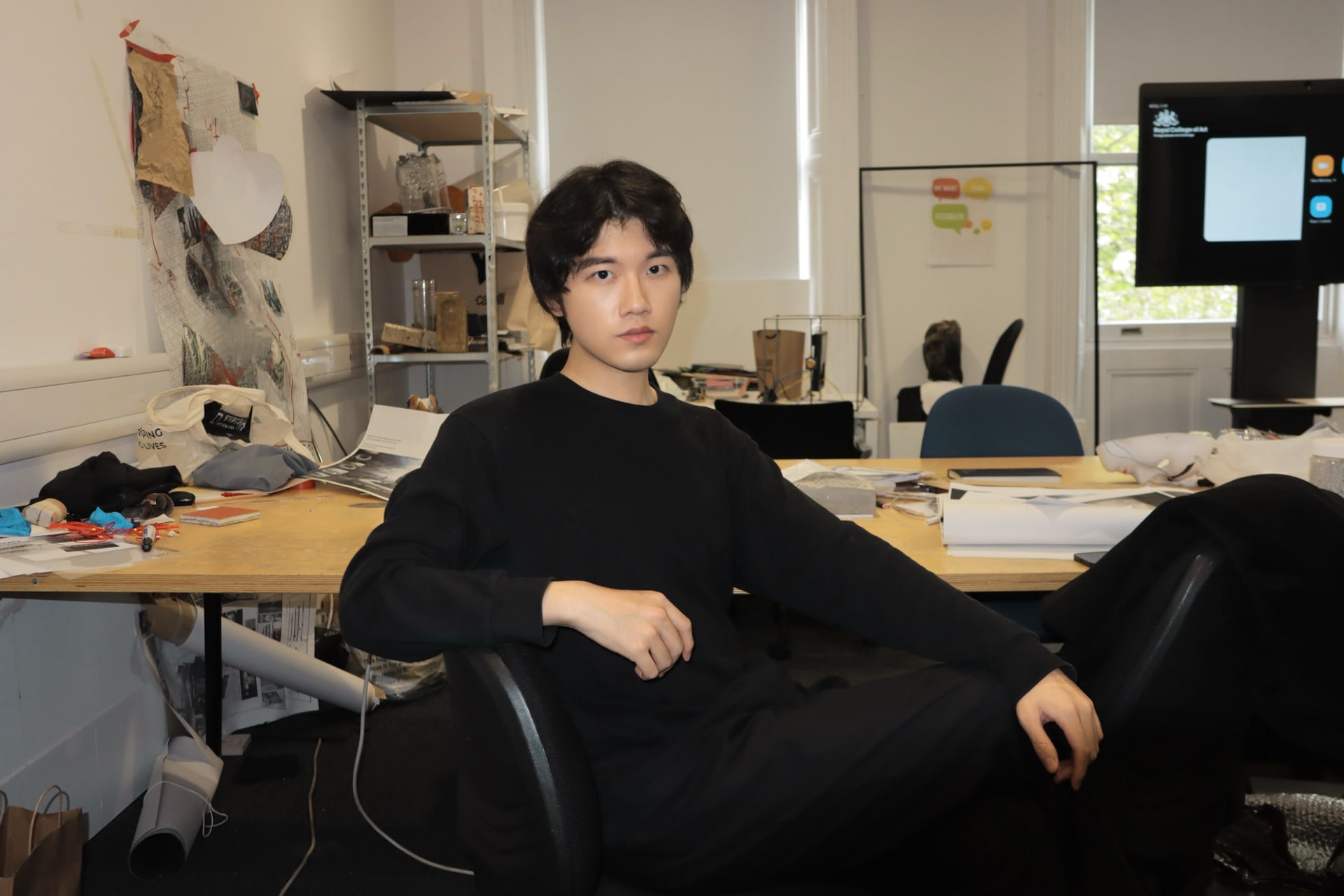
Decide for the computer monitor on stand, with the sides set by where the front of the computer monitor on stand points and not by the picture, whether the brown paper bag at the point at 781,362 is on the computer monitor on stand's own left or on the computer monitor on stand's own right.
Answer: on the computer monitor on stand's own right

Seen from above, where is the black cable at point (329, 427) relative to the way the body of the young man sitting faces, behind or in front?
behind

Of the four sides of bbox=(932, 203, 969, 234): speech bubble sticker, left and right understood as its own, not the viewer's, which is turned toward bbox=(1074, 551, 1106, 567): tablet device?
front

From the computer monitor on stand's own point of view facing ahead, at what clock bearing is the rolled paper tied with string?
The rolled paper tied with string is roughly at 1 o'clock from the computer monitor on stand.

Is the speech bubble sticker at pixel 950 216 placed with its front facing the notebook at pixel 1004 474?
yes

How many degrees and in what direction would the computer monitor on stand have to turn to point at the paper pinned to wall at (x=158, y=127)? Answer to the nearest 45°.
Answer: approximately 45° to its right

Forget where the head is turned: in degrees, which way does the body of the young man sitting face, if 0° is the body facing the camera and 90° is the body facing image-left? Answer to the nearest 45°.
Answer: approximately 315°

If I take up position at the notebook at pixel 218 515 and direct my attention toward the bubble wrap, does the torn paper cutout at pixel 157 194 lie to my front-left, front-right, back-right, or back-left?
back-left

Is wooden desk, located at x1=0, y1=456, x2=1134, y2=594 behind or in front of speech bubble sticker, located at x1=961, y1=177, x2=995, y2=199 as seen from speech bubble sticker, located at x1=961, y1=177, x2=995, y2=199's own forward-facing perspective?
in front

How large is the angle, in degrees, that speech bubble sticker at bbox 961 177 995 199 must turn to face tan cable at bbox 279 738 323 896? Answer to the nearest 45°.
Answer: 0° — it already faces it
